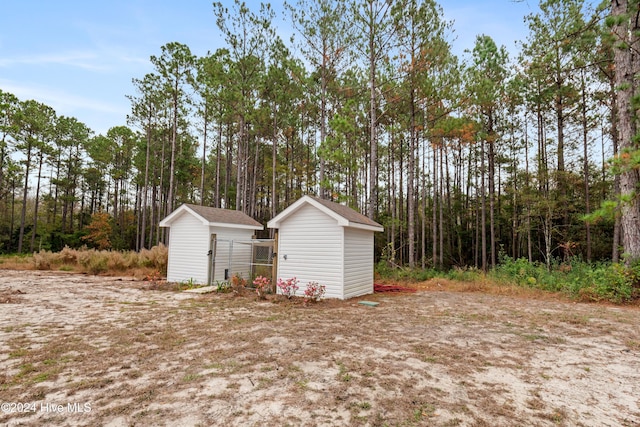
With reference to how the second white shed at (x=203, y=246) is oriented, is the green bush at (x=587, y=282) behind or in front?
in front

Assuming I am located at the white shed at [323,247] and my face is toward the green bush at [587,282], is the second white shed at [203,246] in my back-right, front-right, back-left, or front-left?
back-left

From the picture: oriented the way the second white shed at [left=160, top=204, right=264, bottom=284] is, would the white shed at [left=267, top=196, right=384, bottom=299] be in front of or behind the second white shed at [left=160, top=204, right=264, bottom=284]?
in front

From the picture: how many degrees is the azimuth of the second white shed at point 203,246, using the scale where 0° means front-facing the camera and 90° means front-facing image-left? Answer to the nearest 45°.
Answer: approximately 315°
